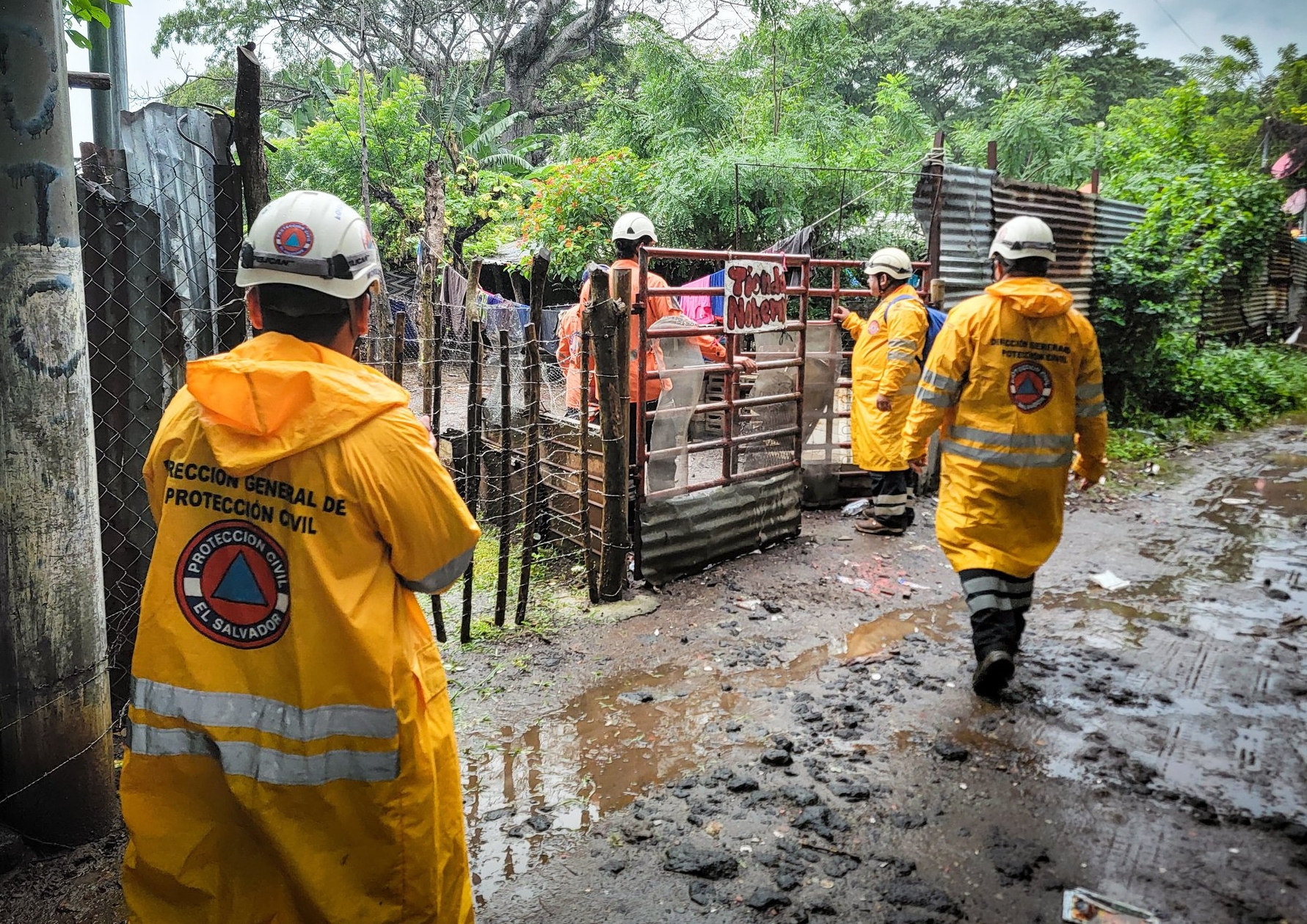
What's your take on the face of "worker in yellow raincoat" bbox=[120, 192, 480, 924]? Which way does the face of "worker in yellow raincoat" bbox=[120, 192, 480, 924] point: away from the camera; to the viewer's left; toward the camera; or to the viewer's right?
away from the camera

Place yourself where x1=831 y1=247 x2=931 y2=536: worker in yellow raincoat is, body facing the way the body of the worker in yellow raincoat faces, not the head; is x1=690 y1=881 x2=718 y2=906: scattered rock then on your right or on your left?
on your left

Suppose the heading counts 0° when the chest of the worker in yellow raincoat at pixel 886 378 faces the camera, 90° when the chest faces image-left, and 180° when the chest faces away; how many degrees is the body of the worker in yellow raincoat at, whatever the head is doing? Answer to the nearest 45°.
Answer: approximately 90°

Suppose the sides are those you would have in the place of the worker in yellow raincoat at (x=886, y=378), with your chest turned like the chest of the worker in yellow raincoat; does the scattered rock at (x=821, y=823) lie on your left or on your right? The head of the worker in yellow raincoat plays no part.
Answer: on your left

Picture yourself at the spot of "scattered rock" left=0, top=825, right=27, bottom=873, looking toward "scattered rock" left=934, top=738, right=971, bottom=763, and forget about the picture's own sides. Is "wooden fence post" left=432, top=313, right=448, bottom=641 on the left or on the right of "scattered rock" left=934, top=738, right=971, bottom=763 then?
left

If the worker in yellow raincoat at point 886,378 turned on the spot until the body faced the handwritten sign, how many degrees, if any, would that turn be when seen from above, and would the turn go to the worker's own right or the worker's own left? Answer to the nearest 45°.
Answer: approximately 45° to the worker's own left

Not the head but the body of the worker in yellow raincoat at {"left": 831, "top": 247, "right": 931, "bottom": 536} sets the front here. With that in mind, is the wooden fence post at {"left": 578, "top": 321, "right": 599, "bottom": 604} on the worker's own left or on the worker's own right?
on the worker's own left

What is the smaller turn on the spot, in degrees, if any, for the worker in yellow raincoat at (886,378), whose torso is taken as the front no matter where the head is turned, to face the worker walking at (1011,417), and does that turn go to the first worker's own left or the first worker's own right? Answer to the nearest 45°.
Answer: approximately 90° to the first worker's own left

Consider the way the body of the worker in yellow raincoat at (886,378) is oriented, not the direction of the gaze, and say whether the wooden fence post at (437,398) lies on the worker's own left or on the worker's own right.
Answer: on the worker's own left

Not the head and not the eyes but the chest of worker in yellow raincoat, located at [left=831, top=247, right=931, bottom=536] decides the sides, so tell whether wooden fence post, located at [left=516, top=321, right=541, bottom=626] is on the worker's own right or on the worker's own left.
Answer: on the worker's own left
